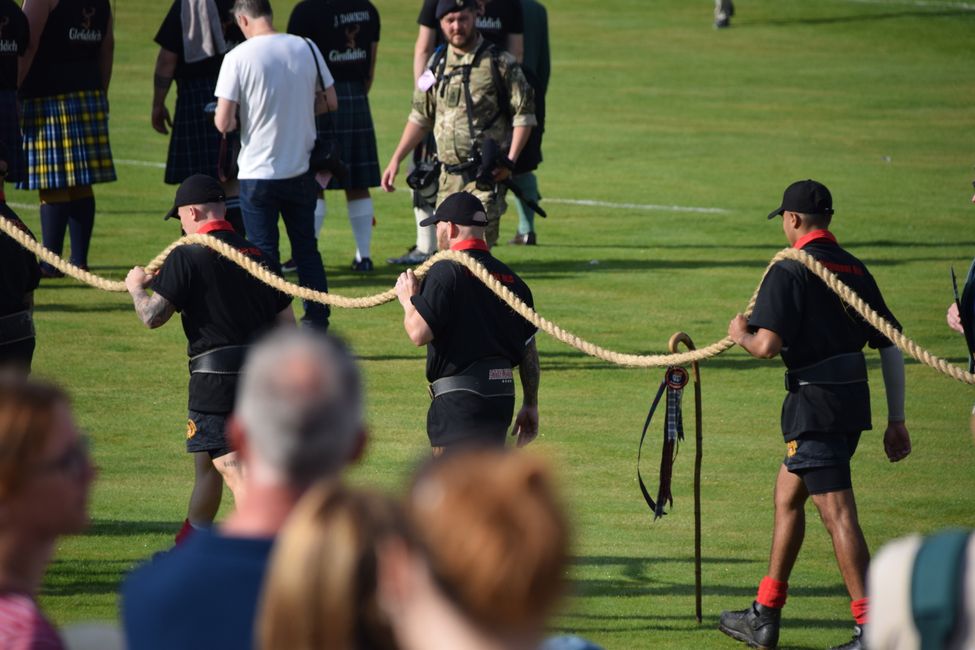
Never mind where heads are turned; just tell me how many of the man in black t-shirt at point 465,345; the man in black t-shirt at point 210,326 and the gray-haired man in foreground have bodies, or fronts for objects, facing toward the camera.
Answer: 0

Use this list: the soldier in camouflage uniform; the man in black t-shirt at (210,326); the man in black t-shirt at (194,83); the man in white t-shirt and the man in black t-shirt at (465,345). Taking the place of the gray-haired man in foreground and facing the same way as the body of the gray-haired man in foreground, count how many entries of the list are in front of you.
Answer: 5

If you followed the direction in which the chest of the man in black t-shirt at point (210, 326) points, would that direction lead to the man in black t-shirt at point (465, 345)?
no

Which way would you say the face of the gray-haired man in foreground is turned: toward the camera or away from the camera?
away from the camera

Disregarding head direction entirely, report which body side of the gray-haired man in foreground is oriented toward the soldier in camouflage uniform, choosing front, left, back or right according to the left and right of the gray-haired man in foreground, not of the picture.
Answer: front

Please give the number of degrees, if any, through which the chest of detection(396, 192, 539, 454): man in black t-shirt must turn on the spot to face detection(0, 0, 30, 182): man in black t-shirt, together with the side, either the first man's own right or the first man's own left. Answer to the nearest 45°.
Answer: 0° — they already face them

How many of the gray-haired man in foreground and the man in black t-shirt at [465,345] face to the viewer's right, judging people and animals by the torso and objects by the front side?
0

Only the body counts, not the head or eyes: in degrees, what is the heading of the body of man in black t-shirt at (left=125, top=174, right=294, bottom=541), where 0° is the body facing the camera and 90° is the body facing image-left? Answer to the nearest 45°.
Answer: approximately 135°

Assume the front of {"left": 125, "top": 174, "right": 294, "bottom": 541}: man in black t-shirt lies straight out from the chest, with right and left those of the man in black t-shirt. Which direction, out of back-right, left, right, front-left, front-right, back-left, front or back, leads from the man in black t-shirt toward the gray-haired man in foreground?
back-left

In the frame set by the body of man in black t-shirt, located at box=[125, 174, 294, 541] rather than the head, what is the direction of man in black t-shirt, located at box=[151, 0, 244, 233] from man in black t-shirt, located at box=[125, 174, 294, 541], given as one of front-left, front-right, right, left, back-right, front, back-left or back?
front-right

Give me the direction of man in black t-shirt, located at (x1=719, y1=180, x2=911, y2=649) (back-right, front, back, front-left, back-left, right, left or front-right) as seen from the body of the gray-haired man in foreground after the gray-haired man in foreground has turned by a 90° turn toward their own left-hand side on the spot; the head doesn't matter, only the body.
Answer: back-right

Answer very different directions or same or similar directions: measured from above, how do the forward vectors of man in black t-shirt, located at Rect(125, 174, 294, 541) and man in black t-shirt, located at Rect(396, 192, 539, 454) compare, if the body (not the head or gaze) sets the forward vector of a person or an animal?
same or similar directions

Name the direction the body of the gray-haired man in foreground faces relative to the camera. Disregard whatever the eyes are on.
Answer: away from the camera

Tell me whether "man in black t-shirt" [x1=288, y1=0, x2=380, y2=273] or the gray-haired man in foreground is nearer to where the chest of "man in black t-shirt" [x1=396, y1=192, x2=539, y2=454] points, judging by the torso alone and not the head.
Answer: the man in black t-shirt

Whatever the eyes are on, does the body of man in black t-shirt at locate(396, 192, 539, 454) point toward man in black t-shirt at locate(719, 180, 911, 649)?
no

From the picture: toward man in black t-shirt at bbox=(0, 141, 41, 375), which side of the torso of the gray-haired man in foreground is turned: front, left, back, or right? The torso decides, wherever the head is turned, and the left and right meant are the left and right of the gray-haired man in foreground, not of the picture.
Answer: front

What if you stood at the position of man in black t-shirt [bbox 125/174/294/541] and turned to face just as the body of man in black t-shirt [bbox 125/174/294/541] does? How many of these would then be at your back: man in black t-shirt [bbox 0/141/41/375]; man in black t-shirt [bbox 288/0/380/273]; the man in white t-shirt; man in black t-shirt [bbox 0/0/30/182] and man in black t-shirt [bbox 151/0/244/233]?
0

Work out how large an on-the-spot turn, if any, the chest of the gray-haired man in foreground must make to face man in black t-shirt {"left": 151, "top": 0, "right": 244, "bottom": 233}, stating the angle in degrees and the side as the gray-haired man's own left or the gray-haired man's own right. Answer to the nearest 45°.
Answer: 0° — they already face them
